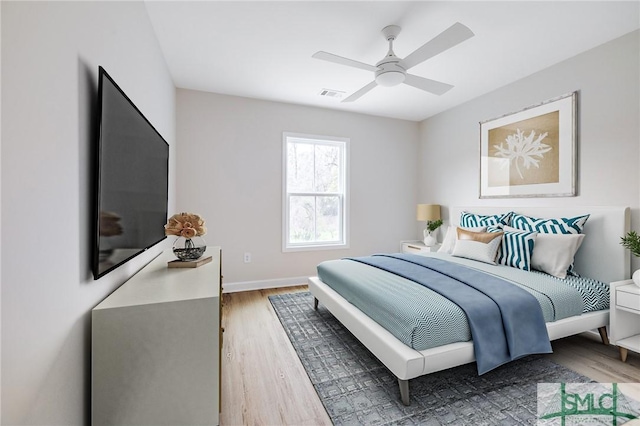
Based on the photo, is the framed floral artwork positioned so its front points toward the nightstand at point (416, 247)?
no

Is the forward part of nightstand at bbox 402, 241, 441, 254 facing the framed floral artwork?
no

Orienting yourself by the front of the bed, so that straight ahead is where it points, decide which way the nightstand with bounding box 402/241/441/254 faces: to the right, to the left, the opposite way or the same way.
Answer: the same way

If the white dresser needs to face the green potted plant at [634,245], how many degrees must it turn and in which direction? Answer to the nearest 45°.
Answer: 0° — it already faces it

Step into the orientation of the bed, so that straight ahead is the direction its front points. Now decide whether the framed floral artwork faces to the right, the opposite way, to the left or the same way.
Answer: the same way

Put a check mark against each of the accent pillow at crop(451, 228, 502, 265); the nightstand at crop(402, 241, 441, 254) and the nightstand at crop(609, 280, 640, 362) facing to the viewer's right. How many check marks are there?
0

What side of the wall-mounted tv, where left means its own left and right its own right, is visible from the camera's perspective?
right

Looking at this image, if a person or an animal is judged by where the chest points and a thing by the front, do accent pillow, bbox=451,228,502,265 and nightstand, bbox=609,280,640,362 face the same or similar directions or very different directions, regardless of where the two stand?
same or similar directions

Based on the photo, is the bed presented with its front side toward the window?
no

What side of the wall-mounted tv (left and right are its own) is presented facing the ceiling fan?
front

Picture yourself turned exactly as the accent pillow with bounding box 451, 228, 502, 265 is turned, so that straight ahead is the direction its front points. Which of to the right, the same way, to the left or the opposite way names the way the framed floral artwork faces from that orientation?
the same way

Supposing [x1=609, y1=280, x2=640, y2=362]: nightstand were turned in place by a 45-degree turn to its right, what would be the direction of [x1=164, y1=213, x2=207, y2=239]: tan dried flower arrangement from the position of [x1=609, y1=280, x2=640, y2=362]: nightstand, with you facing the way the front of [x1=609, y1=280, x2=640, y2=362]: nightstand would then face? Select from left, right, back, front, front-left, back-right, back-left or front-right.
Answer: front-left

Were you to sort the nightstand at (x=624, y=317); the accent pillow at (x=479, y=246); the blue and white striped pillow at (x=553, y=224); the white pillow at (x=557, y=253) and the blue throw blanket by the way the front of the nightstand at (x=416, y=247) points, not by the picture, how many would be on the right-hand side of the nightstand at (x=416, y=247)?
0

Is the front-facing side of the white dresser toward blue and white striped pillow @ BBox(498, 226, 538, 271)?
yes

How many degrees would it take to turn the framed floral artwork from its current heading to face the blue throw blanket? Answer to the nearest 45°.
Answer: approximately 45° to its left

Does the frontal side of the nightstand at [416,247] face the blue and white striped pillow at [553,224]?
no

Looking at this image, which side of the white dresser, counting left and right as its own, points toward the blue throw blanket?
front

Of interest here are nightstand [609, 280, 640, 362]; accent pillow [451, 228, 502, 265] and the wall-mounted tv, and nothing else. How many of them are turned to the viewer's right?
1

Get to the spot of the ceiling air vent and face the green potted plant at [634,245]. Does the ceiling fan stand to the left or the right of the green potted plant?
right

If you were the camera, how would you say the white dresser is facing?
facing to the right of the viewer
